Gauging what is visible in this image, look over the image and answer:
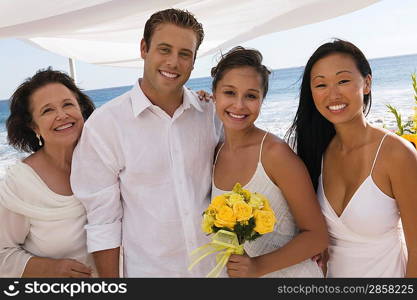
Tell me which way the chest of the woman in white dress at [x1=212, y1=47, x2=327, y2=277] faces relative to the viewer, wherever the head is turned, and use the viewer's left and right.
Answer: facing the viewer and to the left of the viewer

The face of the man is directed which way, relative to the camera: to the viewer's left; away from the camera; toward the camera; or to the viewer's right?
toward the camera

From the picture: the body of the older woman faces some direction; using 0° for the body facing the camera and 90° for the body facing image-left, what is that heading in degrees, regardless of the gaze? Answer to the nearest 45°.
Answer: approximately 315°

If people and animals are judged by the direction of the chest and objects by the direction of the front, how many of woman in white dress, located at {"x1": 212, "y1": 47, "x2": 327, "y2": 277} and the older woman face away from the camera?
0

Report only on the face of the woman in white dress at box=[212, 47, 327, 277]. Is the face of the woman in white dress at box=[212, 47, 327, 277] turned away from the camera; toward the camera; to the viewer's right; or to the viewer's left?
toward the camera

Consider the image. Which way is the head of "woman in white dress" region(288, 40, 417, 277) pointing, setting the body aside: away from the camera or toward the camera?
toward the camera
